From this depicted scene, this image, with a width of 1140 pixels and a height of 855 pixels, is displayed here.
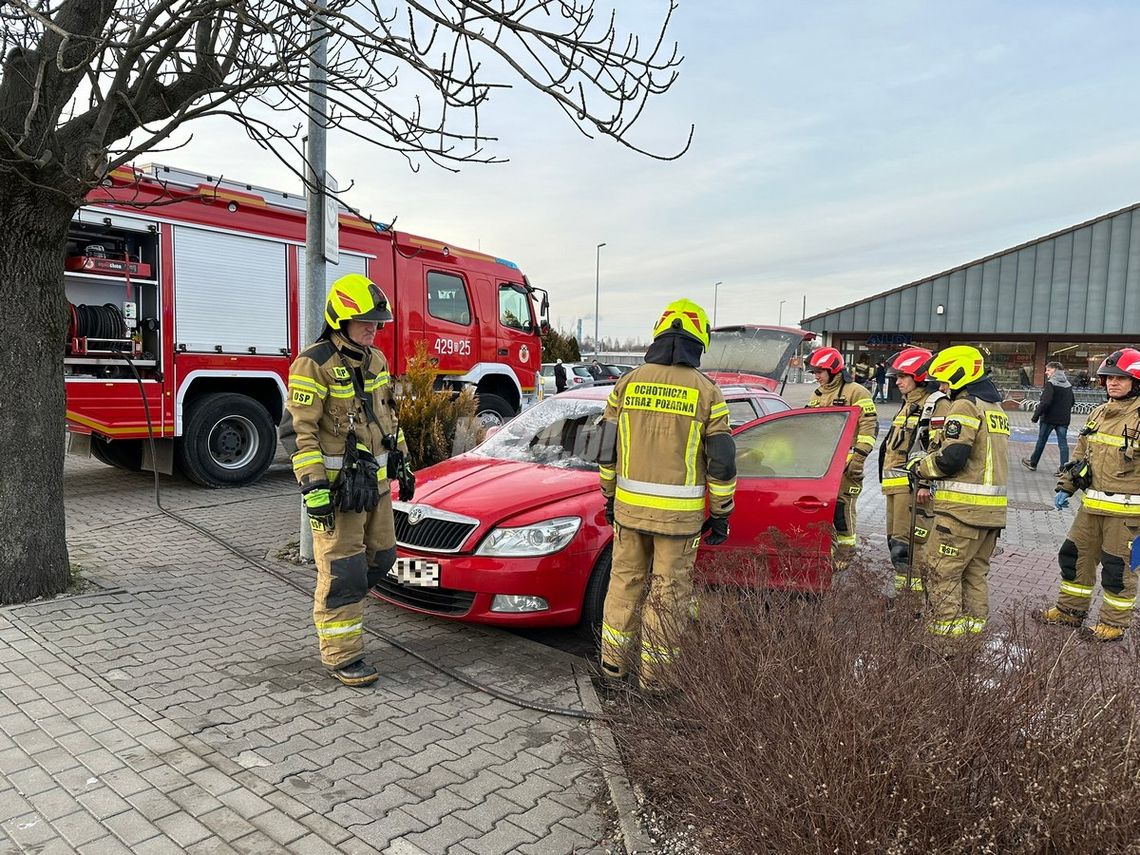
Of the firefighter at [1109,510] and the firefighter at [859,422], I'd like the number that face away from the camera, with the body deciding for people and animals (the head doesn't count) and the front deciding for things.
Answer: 0

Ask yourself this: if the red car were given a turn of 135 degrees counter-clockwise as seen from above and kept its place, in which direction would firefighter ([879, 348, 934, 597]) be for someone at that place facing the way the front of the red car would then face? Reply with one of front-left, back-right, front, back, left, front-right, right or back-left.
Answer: front-left

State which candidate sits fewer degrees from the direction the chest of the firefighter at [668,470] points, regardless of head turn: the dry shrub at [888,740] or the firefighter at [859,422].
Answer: the firefighter

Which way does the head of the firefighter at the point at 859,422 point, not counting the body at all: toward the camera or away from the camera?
toward the camera

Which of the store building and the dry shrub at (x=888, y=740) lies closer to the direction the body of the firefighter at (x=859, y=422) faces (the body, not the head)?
the dry shrub

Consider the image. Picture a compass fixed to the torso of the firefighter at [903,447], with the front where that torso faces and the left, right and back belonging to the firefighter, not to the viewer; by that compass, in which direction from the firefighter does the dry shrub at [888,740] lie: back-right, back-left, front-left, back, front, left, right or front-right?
front-left

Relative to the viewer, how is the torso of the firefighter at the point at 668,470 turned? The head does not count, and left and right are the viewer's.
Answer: facing away from the viewer

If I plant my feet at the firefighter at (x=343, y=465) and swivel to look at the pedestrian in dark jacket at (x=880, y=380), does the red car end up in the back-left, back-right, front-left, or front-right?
front-right

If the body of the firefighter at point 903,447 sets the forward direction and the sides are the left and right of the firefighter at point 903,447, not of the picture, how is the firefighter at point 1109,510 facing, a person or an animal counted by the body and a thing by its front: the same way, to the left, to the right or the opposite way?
the same way

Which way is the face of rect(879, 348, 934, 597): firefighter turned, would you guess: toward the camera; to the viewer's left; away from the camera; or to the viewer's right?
to the viewer's left

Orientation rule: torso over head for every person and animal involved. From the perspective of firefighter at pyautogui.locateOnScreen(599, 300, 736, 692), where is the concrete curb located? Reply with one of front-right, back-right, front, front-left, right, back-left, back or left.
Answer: back

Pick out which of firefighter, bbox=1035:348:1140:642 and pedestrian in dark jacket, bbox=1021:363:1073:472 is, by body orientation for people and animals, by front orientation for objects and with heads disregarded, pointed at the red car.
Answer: the firefighter

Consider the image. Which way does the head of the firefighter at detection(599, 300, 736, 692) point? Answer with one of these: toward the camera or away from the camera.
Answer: away from the camera

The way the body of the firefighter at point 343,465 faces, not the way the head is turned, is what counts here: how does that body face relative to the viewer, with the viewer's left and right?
facing the viewer and to the right of the viewer

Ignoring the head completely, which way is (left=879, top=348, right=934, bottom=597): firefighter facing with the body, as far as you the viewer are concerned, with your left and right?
facing the viewer and to the left of the viewer
